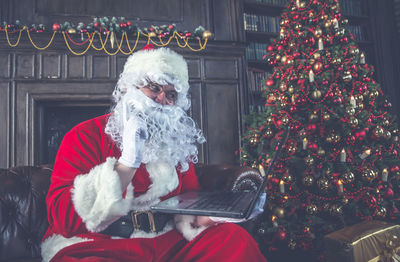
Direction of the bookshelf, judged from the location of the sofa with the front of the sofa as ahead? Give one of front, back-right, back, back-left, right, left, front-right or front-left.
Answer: back-left

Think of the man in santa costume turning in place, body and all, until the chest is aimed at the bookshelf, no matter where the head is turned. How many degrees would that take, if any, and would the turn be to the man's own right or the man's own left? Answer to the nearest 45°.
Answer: approximately 90° to the man's own left

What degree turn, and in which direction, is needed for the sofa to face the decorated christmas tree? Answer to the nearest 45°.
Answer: approximately 90° to its left

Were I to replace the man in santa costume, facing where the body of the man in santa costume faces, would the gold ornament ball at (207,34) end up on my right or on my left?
on my left

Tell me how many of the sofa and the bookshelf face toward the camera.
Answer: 2

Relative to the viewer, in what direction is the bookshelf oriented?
toward the camera

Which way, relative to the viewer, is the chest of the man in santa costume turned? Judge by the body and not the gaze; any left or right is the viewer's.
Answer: facing the viewer and to the right of the viewer

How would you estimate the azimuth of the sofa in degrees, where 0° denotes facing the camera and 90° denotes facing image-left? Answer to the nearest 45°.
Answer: approximately 0°

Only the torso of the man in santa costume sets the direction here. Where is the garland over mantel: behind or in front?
behind
